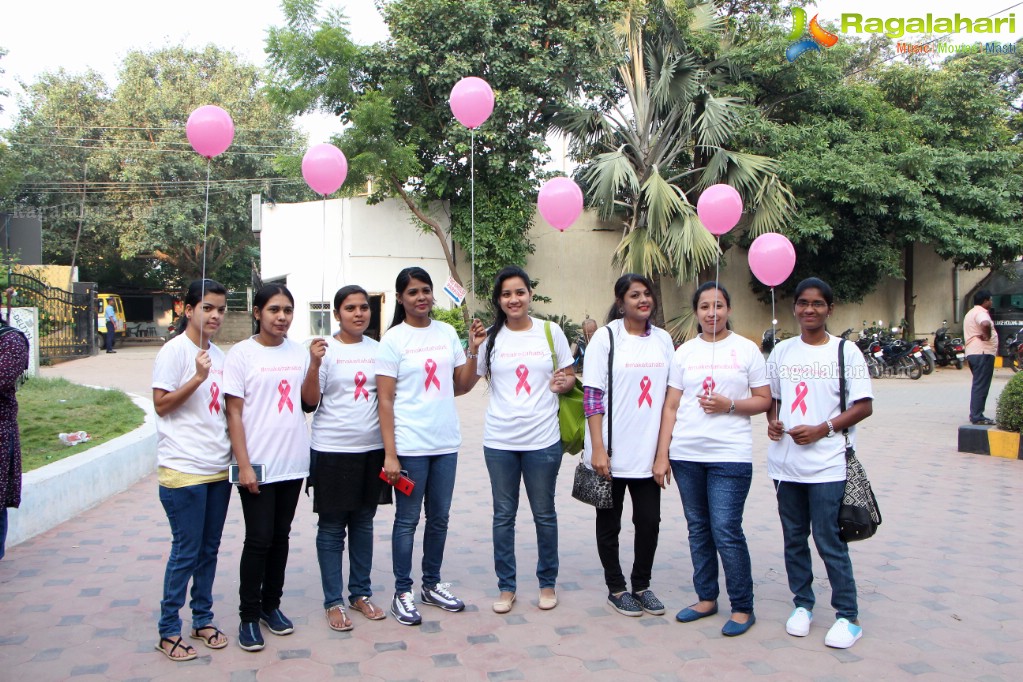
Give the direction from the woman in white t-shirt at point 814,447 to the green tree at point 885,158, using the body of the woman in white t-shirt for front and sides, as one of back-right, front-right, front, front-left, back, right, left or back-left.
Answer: back-right

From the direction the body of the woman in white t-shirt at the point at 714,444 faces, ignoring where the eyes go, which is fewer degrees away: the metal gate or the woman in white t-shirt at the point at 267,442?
the woman in white t-shirt

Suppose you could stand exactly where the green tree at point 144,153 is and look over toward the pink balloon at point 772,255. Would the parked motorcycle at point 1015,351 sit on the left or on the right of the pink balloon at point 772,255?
left

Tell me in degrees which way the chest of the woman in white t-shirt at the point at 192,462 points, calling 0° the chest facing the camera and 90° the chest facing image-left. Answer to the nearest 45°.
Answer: approximately 315°

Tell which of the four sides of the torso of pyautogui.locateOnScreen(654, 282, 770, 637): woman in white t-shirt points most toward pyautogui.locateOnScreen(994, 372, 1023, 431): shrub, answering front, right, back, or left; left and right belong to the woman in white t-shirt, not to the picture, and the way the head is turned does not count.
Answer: back
